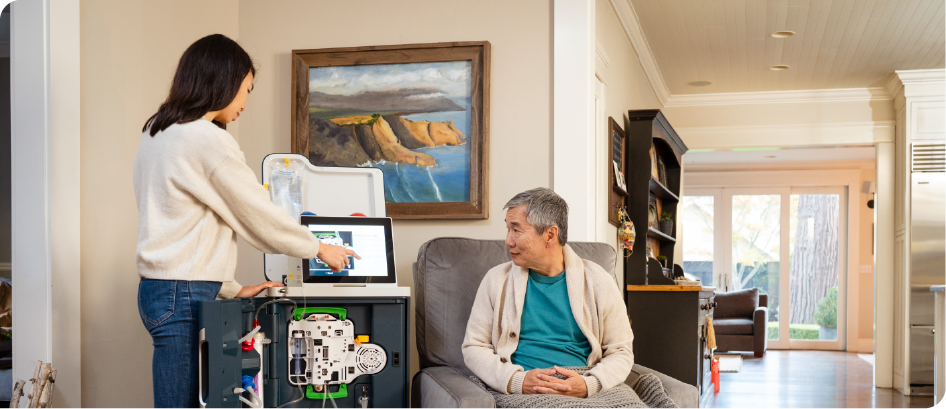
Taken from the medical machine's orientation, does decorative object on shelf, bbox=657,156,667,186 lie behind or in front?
behind

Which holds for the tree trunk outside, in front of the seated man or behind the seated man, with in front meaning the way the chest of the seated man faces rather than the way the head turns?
behind

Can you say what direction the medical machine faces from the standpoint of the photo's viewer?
facing the viewer

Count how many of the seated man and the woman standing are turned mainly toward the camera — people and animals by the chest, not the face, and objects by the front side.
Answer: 1

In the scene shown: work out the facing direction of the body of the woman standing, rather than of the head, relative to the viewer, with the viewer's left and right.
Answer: facing away from the viewer and to the right of the viewer

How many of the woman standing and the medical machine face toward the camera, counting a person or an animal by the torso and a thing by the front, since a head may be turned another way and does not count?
1

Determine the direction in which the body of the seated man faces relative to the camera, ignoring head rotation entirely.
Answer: toward the camera

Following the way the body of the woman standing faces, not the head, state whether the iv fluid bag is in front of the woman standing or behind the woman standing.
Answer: in front
